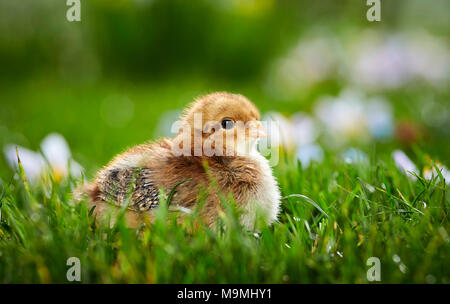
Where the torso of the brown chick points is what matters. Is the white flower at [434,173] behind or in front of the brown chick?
in front

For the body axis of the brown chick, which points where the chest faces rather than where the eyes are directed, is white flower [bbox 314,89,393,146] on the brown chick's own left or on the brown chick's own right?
on the brown chick's own left

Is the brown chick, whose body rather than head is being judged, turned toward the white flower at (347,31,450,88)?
no

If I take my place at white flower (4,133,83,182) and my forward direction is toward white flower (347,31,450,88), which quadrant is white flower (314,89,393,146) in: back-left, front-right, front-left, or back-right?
front-right

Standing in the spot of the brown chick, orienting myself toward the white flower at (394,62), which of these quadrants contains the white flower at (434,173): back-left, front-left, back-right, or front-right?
front-right

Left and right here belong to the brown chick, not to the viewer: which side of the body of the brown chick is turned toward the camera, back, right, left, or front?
right

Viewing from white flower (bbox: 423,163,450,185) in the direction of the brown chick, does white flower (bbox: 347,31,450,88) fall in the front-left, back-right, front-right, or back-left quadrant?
back-right

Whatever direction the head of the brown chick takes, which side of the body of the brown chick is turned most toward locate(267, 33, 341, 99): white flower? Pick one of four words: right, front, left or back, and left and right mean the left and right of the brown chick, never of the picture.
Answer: left

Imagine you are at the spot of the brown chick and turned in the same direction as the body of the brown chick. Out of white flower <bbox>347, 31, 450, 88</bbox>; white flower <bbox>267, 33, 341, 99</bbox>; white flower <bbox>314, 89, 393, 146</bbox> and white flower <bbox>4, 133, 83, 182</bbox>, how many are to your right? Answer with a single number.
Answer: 0

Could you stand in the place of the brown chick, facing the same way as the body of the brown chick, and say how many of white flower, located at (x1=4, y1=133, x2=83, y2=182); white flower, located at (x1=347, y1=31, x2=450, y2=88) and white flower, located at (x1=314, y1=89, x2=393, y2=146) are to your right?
0

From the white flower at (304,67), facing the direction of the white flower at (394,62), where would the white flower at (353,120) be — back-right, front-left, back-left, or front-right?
front-right

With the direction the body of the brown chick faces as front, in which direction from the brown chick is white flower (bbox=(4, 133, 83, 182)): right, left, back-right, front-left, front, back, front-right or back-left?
back-left

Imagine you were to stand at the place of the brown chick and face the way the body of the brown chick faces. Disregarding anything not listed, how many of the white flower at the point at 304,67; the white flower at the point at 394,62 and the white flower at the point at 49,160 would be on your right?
0
